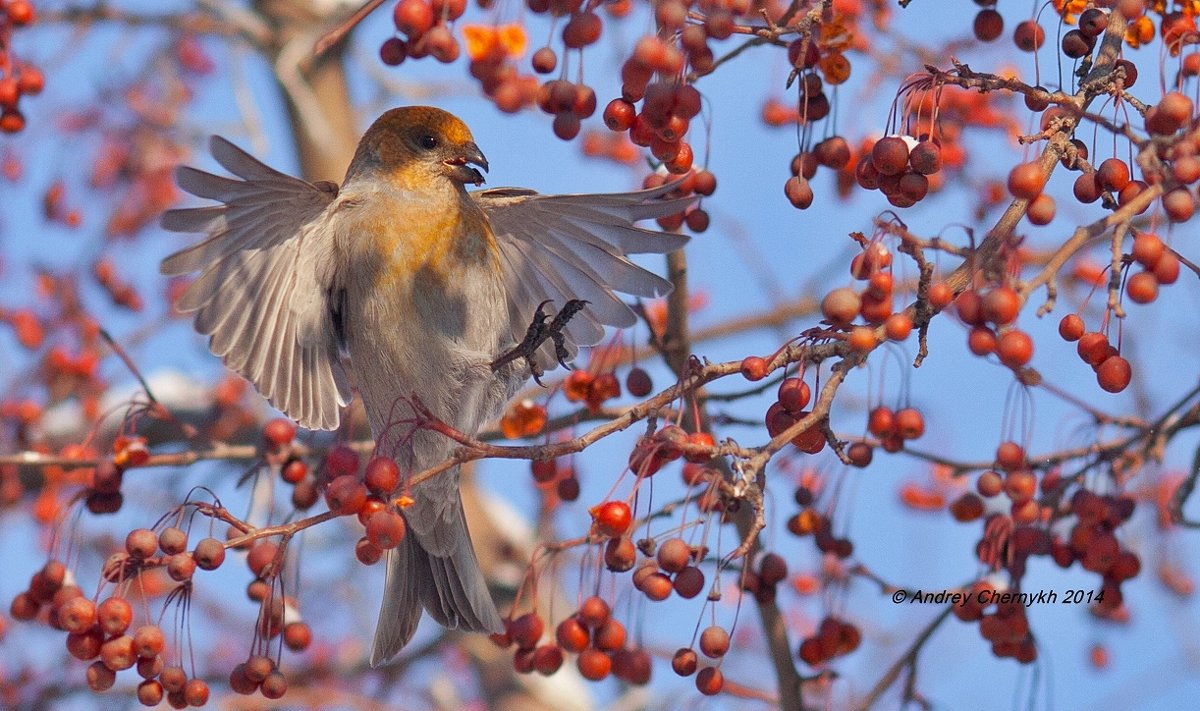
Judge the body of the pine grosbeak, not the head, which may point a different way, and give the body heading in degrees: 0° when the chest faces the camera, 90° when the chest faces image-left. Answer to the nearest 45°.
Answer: approximately 315°
